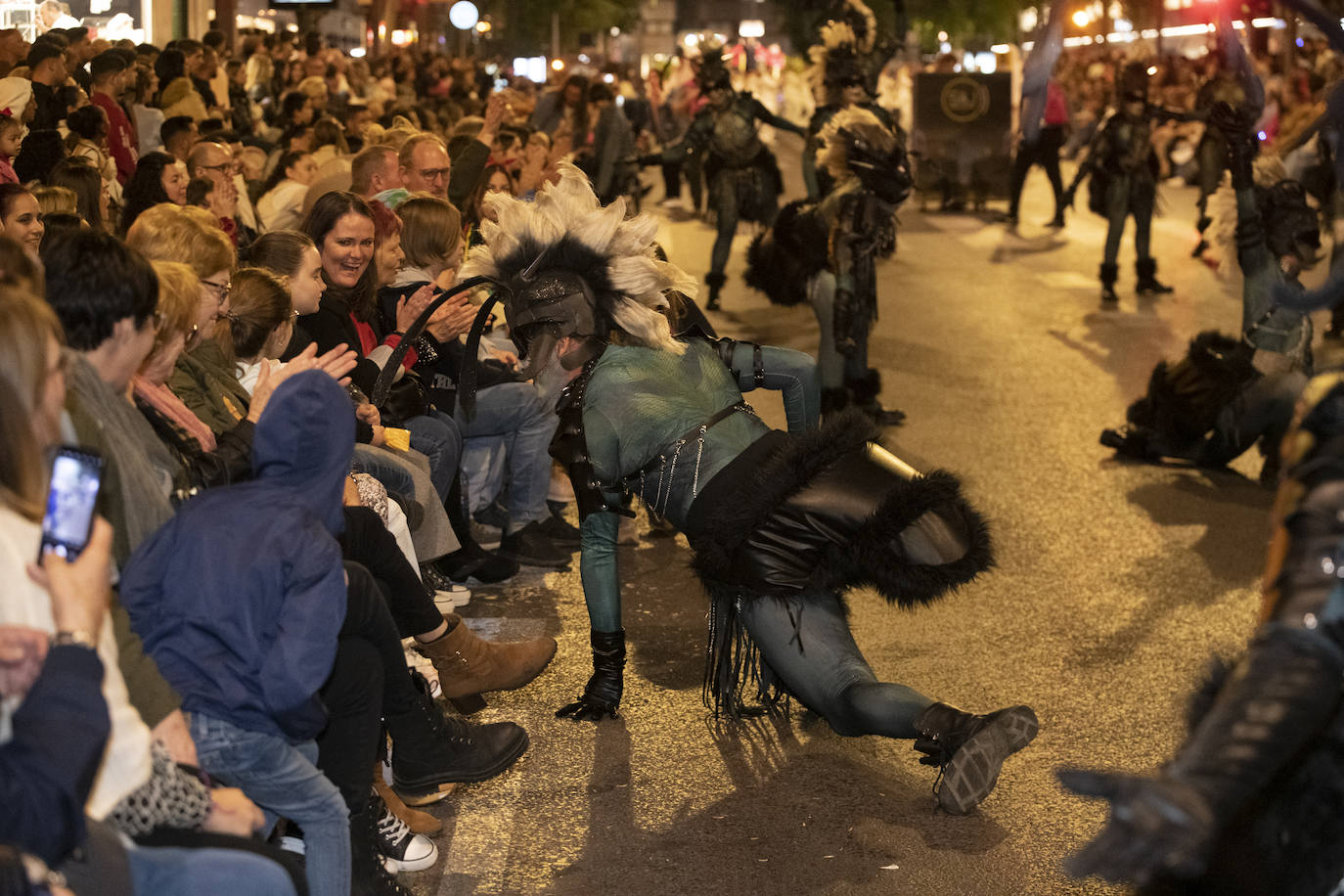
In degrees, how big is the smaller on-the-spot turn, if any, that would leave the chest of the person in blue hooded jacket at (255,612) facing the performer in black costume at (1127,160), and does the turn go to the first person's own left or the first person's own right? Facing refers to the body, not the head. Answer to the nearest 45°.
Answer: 0° — they already face them

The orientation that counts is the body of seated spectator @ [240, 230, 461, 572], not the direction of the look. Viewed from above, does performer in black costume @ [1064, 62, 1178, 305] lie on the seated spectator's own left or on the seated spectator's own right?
on the seated spectator's own left

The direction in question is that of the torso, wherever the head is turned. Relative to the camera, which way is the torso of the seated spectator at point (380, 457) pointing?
to the viewer's right

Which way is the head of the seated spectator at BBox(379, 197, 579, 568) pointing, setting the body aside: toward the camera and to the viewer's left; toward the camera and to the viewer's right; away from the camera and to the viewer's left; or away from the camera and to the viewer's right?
away from the camera and to the viewer's right

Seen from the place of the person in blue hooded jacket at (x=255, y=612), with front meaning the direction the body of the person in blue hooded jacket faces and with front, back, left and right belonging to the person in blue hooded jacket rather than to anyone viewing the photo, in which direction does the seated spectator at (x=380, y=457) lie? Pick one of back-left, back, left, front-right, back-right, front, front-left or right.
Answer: front-left

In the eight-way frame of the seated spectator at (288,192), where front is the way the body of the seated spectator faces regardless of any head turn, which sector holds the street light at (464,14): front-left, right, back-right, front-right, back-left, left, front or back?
left

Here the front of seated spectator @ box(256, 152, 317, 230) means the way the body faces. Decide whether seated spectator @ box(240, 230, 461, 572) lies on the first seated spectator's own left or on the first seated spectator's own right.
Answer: on the first seated spectator's own right

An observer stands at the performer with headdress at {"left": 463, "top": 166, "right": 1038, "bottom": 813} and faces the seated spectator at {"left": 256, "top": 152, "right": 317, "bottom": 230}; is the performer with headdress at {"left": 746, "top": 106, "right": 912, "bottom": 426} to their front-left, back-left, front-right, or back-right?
front-right

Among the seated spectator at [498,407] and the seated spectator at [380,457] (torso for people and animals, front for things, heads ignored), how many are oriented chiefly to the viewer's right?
2

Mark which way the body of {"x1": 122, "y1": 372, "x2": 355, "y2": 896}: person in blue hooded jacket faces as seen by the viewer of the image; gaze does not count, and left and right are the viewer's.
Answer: facing away from the viewer and to the right of the viewer

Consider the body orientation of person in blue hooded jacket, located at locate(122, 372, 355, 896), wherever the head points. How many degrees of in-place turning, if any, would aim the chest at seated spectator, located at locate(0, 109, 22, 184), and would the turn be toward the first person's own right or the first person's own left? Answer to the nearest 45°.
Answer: approximately 45° to the first person's own left

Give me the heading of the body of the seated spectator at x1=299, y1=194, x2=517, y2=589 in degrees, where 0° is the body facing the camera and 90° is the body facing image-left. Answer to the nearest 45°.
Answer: approximately 315°

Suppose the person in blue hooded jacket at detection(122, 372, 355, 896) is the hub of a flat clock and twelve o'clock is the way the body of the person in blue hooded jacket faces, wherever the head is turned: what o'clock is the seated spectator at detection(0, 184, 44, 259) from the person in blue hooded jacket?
The seated spectator is roughly at 10 o'clock from the person in blue hooded jacket.

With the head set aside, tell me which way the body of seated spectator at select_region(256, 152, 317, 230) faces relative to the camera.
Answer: to the viewer's right

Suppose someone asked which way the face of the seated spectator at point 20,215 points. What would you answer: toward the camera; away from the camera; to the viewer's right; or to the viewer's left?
to the viewer's right

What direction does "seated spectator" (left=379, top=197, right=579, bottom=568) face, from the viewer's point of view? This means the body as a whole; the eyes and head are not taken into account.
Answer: to the viewer's right

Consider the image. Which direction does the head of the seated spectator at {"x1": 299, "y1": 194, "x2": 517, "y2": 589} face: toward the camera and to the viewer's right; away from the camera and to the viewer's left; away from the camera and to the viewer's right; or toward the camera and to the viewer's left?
toward the camera and to the viewer's right

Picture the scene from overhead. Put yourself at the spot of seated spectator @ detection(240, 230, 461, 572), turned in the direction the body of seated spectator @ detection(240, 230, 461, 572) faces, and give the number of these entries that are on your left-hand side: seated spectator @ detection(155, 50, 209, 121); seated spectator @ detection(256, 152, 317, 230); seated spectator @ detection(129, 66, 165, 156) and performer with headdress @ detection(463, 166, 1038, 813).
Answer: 3

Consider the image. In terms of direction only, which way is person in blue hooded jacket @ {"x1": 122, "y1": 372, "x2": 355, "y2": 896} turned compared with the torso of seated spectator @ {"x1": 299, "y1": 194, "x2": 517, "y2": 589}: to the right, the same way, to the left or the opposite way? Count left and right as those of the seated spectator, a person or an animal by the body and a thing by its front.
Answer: to the left
